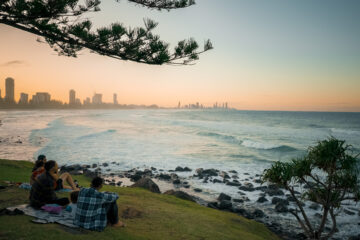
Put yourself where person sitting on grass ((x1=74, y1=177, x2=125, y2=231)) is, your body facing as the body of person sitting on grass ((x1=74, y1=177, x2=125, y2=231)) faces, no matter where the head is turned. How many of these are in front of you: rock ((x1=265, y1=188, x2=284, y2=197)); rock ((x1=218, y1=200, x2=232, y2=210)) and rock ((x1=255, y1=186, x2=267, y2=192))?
3

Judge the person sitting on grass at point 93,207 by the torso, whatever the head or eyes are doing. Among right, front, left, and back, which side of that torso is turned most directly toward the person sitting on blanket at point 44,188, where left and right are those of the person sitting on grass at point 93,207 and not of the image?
left

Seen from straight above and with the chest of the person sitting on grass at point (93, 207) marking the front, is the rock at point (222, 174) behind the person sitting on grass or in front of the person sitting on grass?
in front

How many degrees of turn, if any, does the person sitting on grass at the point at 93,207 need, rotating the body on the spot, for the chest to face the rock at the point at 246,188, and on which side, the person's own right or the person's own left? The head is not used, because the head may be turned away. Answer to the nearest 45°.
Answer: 0° — they already face it

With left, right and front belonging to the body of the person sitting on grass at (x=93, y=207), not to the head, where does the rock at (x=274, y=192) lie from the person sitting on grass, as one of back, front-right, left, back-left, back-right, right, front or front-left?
front

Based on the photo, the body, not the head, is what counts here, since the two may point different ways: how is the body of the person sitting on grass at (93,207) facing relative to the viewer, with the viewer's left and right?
facing away from the viewer and to the right of the viewer

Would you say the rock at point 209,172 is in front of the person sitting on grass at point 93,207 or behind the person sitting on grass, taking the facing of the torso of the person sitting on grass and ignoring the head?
in front

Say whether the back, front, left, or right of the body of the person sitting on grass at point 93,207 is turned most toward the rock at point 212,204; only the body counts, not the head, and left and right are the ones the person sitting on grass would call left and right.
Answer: front

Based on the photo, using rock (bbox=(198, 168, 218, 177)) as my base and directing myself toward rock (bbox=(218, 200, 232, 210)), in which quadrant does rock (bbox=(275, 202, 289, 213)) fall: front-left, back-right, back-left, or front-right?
front-left
